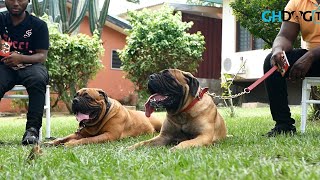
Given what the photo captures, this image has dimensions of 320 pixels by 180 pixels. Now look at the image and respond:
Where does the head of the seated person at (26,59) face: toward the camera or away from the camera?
toward the camera

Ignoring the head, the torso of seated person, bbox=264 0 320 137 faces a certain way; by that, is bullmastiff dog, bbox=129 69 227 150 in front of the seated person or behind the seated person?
in front

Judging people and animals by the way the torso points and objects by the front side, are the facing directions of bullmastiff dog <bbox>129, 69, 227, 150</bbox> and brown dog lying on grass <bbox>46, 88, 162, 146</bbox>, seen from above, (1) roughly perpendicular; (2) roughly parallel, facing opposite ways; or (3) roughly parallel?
roughly parallel

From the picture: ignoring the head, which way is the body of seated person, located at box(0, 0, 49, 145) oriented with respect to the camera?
toward the camera

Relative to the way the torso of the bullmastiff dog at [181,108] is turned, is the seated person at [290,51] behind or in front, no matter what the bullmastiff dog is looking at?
behind

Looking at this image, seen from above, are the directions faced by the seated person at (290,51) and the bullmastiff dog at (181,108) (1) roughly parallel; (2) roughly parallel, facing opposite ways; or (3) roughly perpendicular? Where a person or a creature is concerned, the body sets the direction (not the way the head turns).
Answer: roughly parallel

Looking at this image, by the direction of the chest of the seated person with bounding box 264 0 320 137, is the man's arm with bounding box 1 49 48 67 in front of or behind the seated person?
in front

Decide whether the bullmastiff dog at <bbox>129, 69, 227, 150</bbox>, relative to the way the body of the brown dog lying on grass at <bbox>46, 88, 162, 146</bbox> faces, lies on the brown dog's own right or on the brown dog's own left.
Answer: on the brown dog's own left

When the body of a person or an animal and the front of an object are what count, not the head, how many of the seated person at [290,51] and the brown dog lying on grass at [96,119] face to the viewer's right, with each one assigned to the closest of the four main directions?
0

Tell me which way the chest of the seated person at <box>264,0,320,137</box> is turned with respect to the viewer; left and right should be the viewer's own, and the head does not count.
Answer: facing the viewer and to the left of the viewer

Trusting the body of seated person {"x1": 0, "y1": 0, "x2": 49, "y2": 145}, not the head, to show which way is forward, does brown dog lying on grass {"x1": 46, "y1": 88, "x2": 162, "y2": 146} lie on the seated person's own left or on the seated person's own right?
on the seated person's own left

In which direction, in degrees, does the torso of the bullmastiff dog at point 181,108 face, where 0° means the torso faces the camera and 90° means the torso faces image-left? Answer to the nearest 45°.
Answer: approximately 45°
